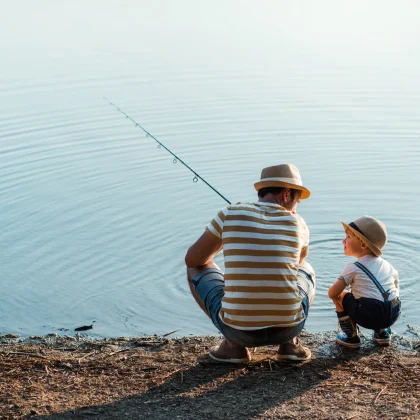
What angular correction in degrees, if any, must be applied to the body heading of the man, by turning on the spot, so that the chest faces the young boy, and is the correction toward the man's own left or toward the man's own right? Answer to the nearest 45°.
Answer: approximately 45° to the man's own right

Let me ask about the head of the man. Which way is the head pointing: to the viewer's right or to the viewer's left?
to the viewer's right

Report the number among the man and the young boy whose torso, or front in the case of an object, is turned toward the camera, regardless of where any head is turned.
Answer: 0

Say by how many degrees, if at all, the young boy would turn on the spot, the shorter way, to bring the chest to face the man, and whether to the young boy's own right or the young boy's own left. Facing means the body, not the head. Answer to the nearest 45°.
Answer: approximately 90° to the young boy's own left

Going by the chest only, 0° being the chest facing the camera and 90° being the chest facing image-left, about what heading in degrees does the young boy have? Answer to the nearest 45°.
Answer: approximately 135°

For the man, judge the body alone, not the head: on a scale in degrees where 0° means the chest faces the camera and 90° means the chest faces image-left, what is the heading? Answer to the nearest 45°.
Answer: approximately 180°

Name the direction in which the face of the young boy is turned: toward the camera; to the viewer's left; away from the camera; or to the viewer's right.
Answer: to the viewer's left
